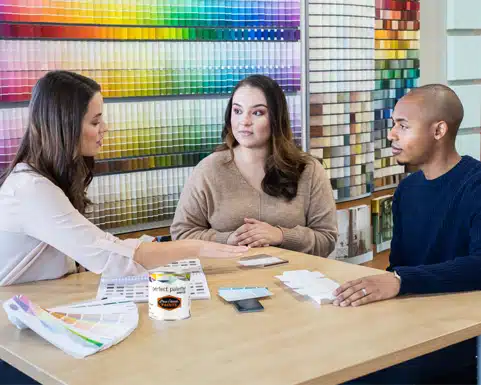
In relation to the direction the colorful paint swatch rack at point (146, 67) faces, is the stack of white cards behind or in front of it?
in front

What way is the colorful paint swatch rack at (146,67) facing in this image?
toward the camera

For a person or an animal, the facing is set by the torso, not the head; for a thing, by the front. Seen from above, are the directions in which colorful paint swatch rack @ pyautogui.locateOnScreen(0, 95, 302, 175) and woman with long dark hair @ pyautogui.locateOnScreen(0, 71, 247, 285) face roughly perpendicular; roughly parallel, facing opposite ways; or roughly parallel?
roughly perpendicular

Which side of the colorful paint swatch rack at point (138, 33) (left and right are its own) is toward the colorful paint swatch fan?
front

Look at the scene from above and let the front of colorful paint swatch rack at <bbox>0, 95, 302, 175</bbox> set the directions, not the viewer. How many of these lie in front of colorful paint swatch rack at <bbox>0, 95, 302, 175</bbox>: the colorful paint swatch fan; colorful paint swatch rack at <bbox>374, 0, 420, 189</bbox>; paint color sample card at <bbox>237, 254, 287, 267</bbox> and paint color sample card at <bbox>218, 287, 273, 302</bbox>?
3

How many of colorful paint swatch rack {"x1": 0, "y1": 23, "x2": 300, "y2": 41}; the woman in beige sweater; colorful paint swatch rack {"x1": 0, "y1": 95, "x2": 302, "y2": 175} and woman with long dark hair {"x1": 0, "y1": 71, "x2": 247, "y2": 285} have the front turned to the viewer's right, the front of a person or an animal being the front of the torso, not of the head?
1

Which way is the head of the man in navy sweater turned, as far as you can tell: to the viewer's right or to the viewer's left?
to the viewer's left

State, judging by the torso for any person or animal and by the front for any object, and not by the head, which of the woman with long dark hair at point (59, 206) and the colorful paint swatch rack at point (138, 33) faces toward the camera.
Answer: the colorful paint swatch rack

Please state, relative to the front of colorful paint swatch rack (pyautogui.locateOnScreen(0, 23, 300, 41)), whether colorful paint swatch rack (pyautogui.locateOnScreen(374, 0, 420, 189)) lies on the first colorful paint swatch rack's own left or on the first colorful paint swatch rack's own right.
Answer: on the first colorful paint swatch rack's own left

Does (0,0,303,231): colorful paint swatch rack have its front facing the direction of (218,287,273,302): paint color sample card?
yes

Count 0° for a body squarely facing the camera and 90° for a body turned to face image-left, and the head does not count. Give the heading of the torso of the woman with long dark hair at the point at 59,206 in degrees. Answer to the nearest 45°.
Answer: approximately 270°

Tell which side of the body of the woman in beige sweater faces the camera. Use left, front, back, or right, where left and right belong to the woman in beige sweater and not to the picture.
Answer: front

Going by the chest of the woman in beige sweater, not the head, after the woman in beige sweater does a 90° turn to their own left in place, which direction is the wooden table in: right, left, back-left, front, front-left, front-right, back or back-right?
right

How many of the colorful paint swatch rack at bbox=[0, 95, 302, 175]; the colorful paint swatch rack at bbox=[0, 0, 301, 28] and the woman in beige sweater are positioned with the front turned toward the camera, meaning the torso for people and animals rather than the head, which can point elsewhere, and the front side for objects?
3

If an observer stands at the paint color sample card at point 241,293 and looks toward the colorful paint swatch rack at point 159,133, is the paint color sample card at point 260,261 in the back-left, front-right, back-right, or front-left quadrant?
front-right

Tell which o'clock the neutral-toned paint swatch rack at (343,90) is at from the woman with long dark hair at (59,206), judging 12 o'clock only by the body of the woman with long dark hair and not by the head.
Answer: The neutral-toned paint swatch rack is roughly at 10 o'clock from the woman with long dark hair.
